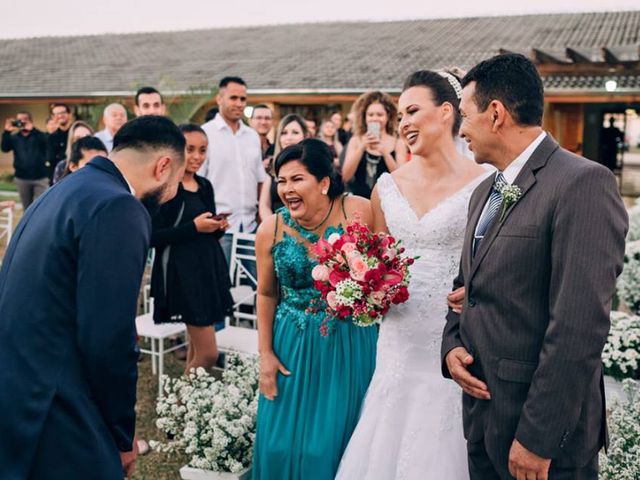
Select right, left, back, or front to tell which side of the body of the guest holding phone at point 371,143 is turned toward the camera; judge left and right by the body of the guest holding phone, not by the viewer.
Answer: front

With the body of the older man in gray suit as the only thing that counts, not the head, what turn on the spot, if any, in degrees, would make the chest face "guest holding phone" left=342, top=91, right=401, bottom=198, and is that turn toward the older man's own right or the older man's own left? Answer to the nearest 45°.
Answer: approximately 135° to the older man's own right

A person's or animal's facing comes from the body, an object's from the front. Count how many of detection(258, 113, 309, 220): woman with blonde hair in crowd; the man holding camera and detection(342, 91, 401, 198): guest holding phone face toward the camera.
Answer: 3

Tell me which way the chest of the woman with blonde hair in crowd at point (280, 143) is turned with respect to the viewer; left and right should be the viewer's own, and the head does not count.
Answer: facing the viewer

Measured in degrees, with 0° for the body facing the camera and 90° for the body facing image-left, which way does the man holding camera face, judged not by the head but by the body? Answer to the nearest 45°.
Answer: approximately 0°

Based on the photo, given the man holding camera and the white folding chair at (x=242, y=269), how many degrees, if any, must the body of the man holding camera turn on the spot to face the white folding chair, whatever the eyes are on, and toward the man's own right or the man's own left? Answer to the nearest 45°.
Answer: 0° — they already face it

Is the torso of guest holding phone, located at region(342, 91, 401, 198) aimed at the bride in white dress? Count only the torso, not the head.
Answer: yes

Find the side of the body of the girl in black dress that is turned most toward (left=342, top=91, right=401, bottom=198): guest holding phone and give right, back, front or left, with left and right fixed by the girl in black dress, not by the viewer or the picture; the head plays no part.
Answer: left

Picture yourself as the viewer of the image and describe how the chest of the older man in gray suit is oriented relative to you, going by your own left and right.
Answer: facing the viewer and to the left of the viewer

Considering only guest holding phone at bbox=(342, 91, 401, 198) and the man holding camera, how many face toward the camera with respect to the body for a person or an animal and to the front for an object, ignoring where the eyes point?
2

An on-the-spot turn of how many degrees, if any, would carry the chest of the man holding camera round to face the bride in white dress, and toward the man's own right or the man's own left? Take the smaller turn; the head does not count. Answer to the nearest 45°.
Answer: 0° — they already face them

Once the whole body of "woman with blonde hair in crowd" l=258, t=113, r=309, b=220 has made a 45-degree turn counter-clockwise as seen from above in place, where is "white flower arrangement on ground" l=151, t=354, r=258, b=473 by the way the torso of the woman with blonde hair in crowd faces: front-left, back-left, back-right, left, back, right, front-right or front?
front-right

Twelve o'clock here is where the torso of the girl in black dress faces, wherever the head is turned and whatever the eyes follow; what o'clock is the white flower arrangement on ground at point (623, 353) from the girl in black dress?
The white flower arrangement on ground is roughly at 11 o'clock from the girl in black dress.

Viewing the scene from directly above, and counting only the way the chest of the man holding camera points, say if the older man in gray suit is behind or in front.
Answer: in front

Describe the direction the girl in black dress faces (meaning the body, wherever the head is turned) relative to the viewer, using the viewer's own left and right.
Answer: facing the viewer and to the right of the viewer
